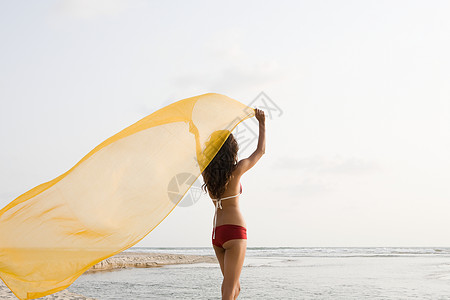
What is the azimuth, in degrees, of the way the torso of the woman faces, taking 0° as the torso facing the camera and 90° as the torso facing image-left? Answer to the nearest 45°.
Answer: approximately 225°
